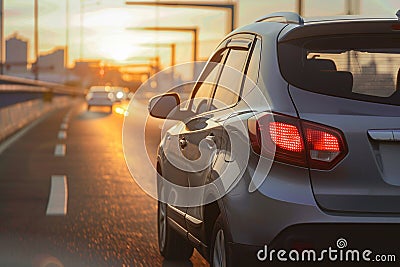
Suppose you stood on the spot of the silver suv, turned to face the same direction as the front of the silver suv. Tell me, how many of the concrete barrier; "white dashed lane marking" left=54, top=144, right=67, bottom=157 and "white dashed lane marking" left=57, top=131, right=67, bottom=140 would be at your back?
0

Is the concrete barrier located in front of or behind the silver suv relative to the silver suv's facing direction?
in front

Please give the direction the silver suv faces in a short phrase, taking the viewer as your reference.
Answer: facing away from the viewer and to the left of the viewer

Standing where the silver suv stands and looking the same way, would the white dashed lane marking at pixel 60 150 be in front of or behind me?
in front
